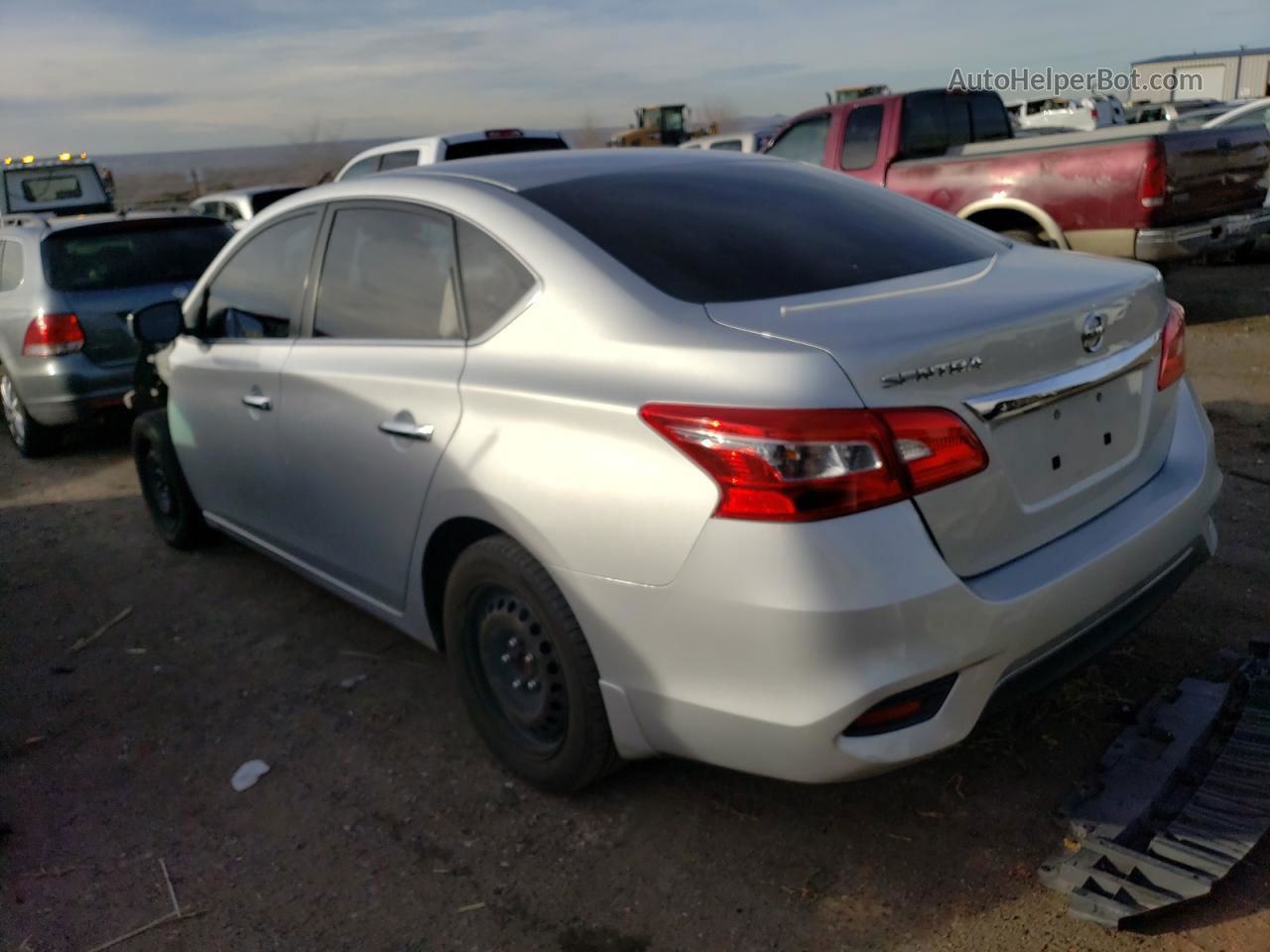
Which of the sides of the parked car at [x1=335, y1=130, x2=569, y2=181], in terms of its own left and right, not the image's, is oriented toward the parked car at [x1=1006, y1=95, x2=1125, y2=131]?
right

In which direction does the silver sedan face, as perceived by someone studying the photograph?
facing away from the viewer and to the left of the viewer

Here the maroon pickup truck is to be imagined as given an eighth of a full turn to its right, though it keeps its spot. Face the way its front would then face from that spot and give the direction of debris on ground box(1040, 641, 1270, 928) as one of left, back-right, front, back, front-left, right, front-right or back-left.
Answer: back

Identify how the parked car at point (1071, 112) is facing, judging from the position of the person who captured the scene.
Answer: facing away from the viewer and to the left of the viewer

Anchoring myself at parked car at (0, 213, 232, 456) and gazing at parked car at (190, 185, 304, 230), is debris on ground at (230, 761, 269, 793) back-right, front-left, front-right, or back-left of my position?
back-right

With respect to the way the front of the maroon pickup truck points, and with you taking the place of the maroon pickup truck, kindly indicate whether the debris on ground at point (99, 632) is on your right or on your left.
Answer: on your left

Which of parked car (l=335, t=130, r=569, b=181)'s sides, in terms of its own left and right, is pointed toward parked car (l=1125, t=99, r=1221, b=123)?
right

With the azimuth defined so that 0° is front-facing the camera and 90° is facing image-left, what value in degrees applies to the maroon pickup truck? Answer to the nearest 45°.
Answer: approximately 135°
